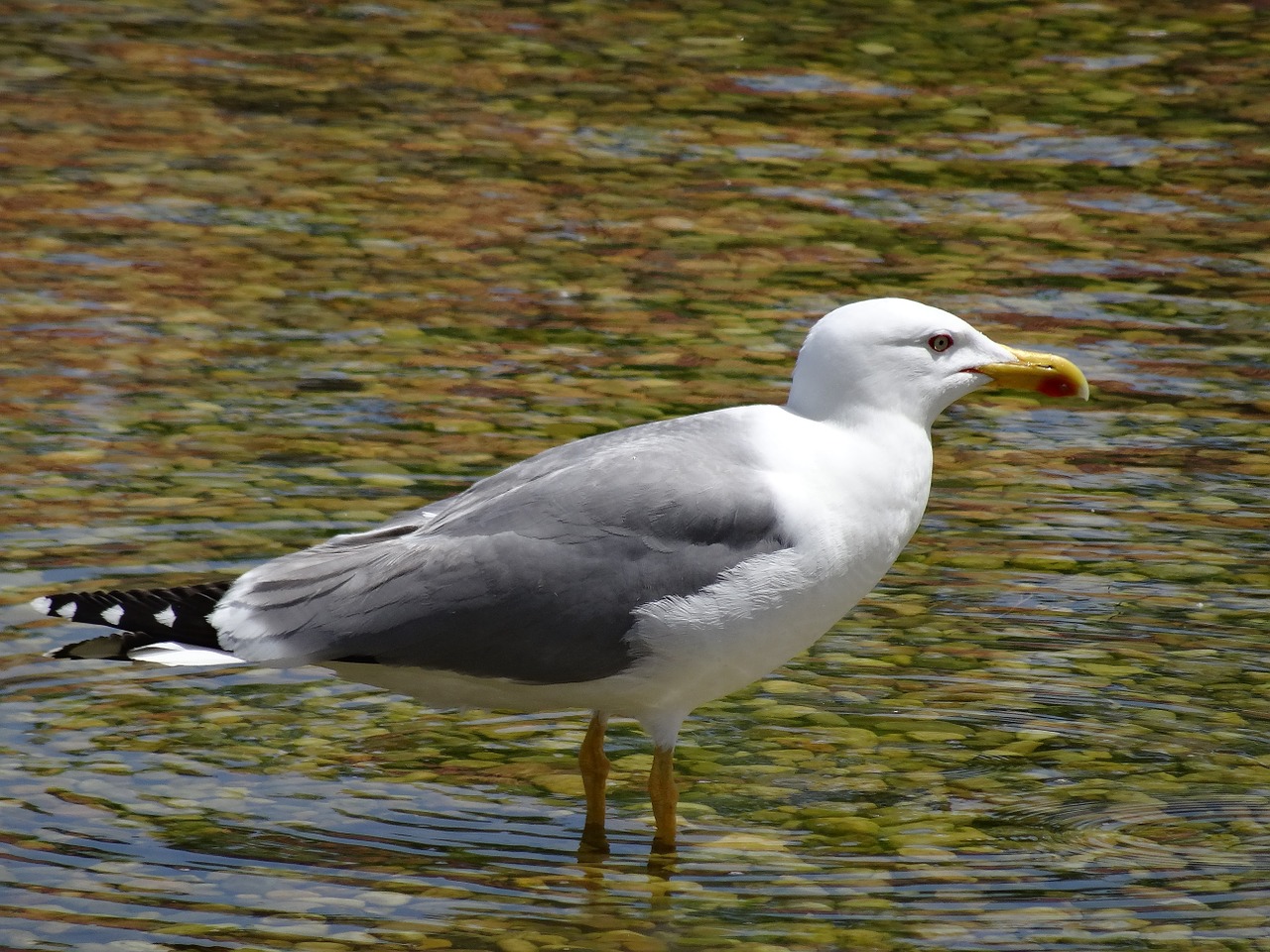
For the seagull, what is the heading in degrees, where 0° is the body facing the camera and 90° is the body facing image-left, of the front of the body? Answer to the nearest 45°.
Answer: approximately 270°
